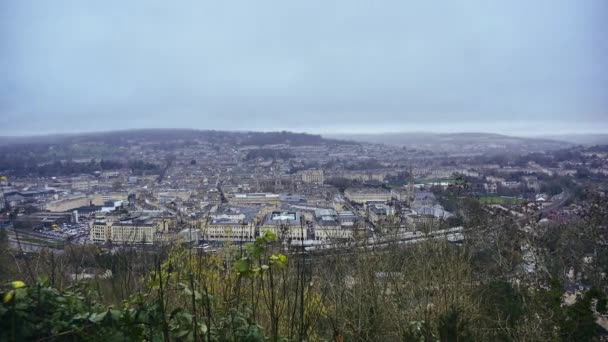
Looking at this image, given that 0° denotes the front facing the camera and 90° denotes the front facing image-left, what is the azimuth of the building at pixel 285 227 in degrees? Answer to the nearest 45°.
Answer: approximately 0°

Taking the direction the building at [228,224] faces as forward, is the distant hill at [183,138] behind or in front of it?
behind

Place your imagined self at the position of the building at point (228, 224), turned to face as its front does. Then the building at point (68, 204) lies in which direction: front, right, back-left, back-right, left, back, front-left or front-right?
back-right

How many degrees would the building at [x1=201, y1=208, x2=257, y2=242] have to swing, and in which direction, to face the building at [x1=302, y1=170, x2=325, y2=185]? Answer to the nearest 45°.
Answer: approximately 180°

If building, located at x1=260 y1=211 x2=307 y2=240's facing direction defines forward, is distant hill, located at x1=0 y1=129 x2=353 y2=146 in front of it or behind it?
behind

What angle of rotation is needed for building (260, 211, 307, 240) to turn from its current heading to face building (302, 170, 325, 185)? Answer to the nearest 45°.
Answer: approximately 180°

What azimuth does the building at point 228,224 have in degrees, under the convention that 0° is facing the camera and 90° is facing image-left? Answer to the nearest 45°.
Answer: approximately 0°

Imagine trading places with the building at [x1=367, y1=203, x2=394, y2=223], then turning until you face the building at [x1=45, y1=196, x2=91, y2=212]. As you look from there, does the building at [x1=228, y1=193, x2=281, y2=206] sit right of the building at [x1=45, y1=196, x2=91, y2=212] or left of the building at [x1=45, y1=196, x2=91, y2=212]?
right

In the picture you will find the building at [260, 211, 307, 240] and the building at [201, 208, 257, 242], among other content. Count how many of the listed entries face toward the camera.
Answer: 2
